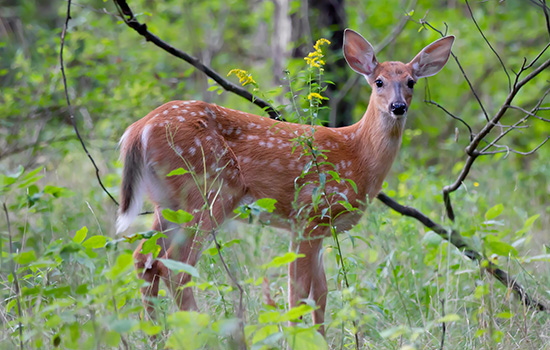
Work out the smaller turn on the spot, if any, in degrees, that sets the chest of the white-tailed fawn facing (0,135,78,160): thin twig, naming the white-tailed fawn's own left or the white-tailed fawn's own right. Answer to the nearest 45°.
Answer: approximately 135° to the white-tailed fawn's own left

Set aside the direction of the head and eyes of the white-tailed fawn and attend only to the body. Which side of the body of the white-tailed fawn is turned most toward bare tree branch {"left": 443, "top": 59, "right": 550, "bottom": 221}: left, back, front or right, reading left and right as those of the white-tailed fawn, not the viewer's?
front

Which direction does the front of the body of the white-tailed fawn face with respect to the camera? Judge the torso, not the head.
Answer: to the viewer's right

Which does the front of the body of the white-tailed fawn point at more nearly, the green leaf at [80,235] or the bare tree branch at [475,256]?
the bare tree branch

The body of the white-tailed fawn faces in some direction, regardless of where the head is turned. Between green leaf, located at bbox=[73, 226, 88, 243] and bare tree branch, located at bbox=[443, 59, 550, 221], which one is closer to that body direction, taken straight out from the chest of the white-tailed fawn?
the bare tree branch

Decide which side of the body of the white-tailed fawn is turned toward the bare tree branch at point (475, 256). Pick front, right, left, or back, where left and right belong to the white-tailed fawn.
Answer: front
